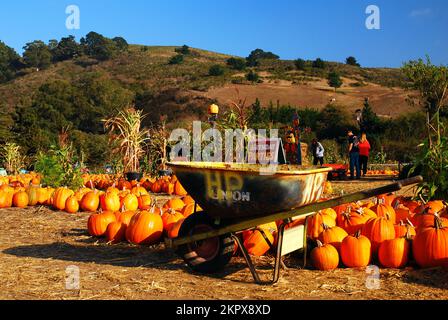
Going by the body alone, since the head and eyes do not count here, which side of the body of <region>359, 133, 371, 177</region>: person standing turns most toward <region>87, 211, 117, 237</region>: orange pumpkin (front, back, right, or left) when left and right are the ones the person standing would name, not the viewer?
back

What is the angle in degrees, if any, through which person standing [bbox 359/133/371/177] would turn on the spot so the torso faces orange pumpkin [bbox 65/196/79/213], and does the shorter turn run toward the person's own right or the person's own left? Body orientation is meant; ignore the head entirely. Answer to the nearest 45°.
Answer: approximately 135° to the person's own left

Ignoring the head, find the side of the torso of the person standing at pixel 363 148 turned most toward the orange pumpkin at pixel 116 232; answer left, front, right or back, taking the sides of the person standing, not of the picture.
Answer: back

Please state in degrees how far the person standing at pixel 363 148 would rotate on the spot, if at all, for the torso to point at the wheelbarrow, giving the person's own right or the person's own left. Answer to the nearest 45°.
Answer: approximately 180°

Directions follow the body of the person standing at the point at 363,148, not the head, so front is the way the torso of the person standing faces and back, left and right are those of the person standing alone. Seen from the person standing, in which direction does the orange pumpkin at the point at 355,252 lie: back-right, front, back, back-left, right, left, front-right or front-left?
back

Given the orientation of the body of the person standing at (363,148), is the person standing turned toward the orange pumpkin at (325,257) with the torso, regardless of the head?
yes

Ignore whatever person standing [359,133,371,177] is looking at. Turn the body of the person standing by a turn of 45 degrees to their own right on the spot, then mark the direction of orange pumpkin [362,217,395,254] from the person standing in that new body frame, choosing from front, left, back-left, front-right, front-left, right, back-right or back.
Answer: back-right
